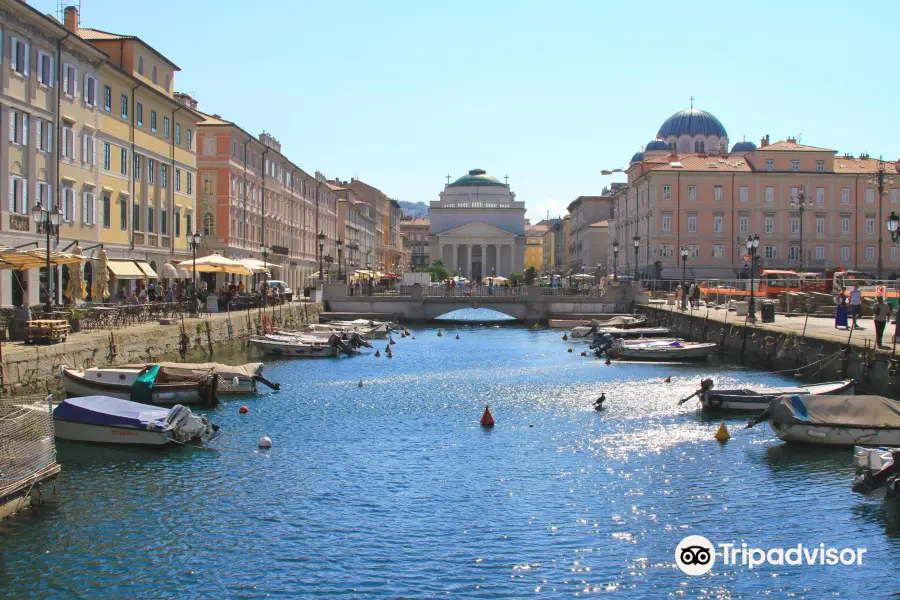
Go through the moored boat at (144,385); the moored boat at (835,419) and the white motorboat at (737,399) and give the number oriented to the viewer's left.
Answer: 1

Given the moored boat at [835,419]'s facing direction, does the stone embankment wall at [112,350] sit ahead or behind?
behind

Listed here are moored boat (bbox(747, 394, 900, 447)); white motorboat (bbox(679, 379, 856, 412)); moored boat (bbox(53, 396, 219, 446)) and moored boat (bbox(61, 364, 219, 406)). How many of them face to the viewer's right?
2

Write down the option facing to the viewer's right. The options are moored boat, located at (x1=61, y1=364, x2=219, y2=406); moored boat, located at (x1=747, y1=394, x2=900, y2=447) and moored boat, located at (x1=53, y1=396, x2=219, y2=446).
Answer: moored boat, located at (x1=747, y1=394, x2=900, y2=447)

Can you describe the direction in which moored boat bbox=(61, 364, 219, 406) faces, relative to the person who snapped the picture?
facing to the left of the viewer

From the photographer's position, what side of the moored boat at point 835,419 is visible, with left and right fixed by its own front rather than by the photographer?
right

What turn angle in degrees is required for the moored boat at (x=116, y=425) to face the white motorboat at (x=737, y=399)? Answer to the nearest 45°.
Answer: approximately 180°

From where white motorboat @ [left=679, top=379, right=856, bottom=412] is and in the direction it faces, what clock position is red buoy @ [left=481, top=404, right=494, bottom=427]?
The red buoy is roughly at 5 o'clock from the white motorboat.

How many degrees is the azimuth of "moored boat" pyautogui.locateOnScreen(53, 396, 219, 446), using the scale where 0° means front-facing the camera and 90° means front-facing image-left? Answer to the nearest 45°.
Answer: approximately 90°

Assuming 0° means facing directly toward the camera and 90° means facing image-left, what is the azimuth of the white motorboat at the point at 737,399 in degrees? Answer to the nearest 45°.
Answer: approximately 270°

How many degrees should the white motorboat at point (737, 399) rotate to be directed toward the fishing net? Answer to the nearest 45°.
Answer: approximately 135° to its right
